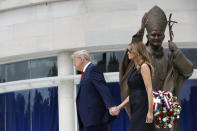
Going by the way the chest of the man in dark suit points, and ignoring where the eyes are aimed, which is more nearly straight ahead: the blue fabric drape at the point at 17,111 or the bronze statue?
the blue fabric drape
